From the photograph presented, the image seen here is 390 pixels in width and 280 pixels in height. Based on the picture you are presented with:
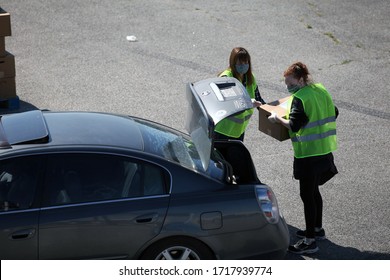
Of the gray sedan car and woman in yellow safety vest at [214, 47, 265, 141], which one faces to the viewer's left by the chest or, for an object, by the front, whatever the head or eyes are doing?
the gray sedan car

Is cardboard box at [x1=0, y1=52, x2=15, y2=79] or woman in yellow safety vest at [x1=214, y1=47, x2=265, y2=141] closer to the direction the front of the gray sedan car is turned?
the cardboard box

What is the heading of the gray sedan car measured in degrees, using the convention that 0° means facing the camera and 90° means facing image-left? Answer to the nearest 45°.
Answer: approximately 90°

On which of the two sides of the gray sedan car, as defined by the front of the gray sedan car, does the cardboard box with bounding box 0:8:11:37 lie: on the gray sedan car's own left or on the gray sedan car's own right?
on the gray sedan car's own right

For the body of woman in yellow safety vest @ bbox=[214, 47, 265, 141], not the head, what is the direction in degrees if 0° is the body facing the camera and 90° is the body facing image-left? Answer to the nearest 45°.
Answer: approximately 315°

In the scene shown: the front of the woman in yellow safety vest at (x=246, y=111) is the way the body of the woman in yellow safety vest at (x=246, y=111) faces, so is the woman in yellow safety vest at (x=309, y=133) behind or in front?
in front

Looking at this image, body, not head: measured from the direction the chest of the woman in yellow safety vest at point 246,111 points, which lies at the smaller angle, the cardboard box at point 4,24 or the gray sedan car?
the gray sedan car

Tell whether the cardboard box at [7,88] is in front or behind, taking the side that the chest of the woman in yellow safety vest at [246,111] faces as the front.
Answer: behind

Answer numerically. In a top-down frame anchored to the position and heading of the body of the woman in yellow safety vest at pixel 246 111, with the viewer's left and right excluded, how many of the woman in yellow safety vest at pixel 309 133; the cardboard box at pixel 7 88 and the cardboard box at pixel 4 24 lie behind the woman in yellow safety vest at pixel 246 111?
2

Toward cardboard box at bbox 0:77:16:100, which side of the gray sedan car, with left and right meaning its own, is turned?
right

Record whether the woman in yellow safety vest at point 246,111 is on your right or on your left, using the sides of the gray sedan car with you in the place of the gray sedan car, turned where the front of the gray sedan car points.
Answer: on your right

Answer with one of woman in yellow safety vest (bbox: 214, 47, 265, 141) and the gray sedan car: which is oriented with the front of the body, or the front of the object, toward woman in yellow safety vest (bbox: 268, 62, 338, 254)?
woman in yellow safety vest (bbox: 214, 47, 265, 141)

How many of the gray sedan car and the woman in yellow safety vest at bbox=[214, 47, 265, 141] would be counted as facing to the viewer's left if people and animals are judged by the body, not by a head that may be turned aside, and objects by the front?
1

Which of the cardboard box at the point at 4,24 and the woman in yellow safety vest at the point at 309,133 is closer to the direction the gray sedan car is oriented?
the cardboard box
